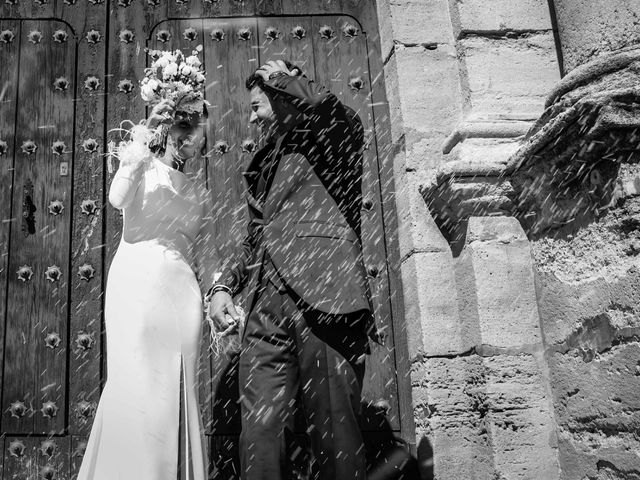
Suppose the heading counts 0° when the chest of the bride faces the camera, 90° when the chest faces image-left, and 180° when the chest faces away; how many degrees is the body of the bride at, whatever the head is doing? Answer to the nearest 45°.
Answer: approximately 315°

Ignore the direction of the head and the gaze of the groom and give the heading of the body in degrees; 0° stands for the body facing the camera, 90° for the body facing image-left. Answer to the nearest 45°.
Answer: approximately 45°

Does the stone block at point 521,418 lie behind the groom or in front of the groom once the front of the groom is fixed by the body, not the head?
behind

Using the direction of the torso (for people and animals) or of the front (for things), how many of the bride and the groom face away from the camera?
0

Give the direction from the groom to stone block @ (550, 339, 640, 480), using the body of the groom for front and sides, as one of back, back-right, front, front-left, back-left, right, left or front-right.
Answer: back-left

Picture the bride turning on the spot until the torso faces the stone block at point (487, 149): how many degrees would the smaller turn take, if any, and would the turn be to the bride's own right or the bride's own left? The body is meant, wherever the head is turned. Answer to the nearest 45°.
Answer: approximately 45° to the bride's own left

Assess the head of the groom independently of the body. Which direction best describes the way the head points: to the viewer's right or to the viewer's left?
to the viewer's left
